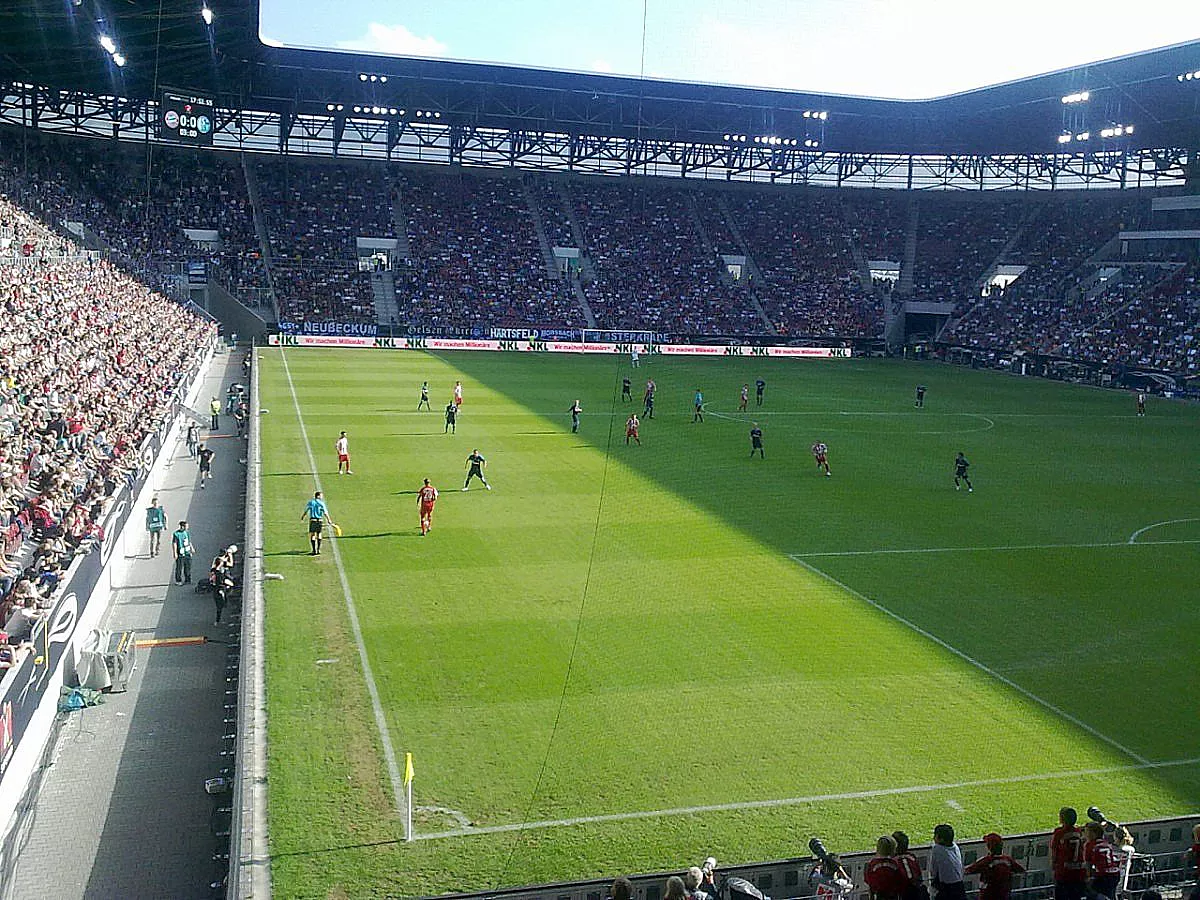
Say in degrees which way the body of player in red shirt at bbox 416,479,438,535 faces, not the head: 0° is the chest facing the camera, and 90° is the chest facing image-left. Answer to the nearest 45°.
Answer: approximately 180°

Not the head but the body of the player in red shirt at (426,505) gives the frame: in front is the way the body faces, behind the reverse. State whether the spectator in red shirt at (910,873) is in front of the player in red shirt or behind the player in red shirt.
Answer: behind

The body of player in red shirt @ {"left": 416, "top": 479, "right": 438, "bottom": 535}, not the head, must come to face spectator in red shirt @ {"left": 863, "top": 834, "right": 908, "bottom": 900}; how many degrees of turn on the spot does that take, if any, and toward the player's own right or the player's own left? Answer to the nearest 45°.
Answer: approximately 180°

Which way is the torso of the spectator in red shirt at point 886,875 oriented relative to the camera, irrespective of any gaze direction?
away from the camera

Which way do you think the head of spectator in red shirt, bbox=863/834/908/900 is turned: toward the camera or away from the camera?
away from the camera

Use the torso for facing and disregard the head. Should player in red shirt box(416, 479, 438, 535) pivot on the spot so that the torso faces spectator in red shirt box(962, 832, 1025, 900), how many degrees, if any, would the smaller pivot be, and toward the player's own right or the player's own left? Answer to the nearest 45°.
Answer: approximately 180°

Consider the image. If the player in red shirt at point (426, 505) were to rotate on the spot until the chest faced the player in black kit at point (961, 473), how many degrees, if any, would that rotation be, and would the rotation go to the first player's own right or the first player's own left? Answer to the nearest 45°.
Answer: approximately 90° to the first player's own right

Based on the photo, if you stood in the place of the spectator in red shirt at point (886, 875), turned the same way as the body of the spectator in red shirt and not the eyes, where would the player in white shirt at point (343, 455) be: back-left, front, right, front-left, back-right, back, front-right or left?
front-left

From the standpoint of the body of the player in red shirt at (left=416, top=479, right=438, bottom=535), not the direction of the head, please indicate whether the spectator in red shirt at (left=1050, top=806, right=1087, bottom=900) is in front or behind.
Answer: behind

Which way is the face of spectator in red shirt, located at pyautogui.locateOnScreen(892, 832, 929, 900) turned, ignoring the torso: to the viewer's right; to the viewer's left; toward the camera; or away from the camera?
away from the camera

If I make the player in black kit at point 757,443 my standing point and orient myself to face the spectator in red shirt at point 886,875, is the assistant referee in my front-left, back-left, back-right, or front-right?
front-right

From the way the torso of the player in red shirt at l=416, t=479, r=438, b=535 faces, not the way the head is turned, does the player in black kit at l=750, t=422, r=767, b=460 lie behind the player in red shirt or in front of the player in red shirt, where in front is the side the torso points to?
in front

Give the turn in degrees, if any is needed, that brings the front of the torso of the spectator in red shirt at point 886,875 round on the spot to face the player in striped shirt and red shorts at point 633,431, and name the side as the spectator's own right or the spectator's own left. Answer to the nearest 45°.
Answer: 0° — they already face them

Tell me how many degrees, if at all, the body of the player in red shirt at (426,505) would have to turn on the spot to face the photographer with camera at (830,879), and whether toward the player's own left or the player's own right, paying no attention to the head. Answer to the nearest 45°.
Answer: approximately 180°

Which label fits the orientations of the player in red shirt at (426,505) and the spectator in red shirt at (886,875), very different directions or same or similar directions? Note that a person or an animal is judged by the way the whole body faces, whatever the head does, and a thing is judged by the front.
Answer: same or similar directions

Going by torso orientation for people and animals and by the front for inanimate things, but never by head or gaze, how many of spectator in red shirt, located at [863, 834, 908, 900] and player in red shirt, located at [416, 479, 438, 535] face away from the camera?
2

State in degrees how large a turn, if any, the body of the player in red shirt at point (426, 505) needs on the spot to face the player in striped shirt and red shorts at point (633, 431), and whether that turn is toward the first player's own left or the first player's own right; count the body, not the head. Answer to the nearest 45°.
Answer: approximately 45° to the first player's own right

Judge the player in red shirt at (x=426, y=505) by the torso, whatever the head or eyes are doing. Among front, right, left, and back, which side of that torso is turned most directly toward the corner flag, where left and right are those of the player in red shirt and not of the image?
back
